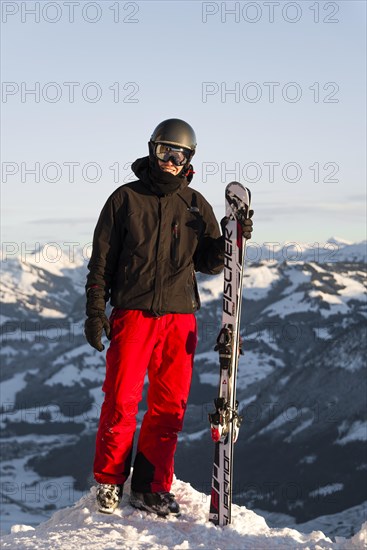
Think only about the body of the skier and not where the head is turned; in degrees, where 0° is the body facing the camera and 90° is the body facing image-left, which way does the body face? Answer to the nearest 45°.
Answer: approximately 0°
